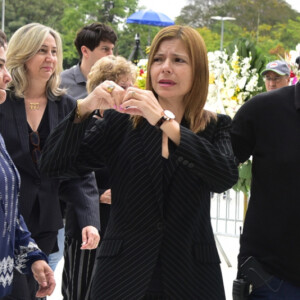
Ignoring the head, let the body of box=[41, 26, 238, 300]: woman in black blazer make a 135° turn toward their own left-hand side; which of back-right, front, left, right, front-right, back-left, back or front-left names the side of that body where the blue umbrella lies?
front-left

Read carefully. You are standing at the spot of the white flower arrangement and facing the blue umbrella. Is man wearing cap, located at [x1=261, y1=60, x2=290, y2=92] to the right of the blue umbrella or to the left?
right

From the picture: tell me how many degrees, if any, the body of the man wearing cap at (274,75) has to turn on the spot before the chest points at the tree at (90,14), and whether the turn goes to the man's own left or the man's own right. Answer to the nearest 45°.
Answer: approximately 135° to the man's own right

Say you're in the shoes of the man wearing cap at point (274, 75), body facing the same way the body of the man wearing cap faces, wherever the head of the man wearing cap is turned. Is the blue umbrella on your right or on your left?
on your right

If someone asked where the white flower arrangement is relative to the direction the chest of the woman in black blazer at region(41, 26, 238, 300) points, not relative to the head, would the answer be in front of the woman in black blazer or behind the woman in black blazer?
behind

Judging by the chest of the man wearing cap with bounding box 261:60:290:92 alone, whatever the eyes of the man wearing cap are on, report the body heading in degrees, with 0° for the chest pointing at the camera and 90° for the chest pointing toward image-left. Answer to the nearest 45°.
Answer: approximately 45°

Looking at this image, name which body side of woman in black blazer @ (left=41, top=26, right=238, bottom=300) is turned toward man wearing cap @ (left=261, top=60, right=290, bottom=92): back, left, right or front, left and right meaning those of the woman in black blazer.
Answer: back
